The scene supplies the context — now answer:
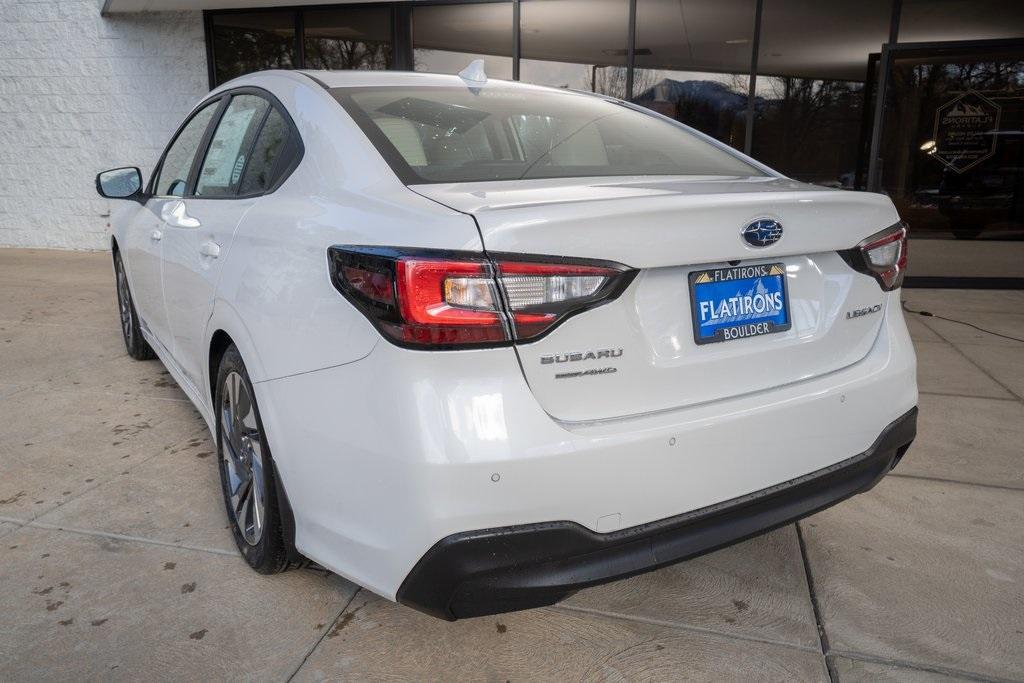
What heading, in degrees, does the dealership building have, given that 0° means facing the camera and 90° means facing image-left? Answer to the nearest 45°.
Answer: approximately 0°

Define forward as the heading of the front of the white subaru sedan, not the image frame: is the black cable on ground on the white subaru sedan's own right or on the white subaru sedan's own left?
on the white subaru sedan's own right

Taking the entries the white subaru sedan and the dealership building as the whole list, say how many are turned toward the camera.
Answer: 1

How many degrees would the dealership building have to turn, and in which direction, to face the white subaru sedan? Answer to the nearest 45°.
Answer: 0° — it already faces it

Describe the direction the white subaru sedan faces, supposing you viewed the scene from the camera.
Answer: facing away from the viewer and to the left of the viewer
